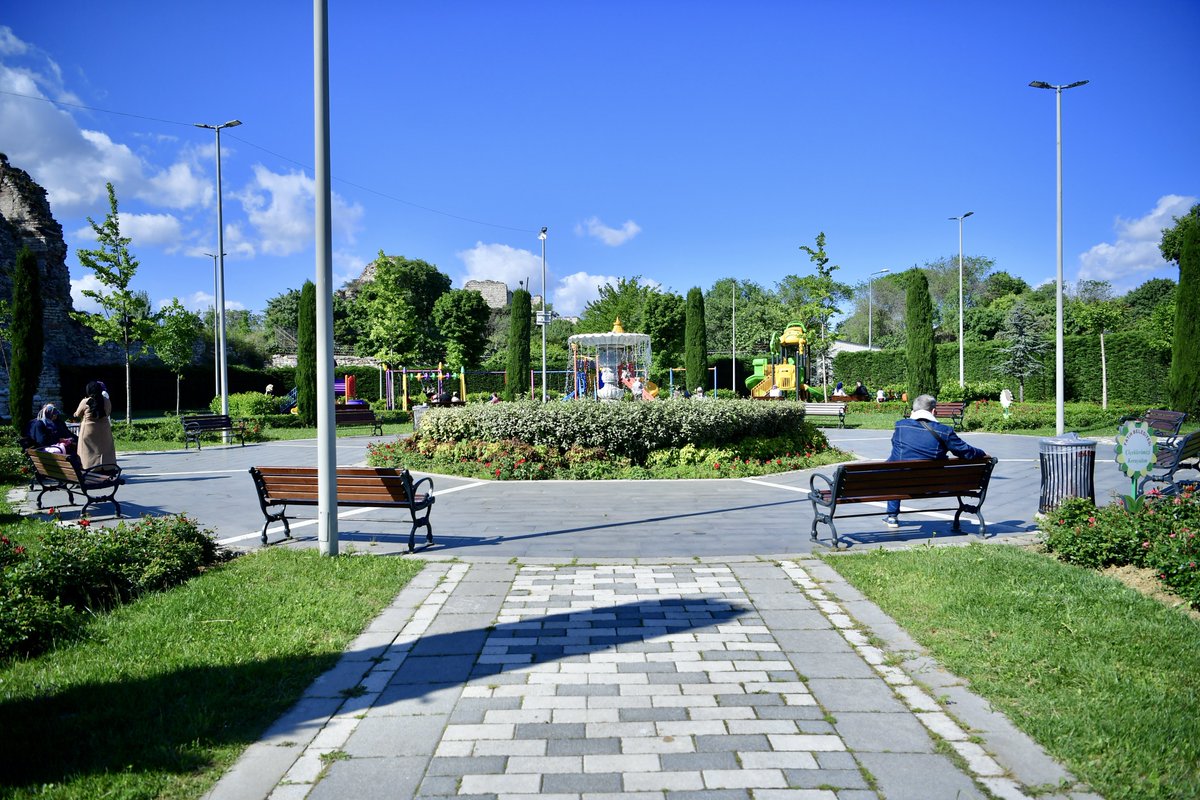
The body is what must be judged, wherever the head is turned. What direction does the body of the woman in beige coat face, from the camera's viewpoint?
away from the camera

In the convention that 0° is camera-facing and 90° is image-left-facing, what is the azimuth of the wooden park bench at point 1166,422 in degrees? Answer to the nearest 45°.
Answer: approximately 45°

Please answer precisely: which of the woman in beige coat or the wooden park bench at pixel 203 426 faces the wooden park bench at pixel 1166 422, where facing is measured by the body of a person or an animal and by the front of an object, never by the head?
the wooden park bench at pixel 203 426

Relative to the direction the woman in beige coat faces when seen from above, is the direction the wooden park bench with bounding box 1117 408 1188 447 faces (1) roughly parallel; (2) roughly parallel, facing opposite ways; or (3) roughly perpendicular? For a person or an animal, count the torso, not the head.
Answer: roughly perpendicular

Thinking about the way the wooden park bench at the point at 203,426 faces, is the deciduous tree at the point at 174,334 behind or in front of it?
behind

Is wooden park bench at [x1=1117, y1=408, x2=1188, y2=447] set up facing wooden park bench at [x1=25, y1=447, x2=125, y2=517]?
yes

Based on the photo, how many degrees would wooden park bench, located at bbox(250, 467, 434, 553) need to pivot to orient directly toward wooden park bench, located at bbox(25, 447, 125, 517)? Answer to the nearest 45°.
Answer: approximately 90° to its left

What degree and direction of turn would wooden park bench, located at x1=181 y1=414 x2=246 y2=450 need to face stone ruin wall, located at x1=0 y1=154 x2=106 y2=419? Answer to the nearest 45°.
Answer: approximately 135° to its left

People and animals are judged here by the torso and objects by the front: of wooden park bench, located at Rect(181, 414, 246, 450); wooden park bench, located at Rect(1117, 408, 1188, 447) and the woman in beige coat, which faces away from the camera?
the woman in beige coat

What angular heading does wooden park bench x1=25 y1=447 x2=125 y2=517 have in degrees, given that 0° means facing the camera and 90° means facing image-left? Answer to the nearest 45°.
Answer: approximately 225°

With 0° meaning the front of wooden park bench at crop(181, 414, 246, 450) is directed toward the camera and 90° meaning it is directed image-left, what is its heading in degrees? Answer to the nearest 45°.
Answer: approximately 315°

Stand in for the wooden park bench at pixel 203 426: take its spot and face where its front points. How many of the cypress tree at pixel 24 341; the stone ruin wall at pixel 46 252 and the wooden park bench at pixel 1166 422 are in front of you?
1
